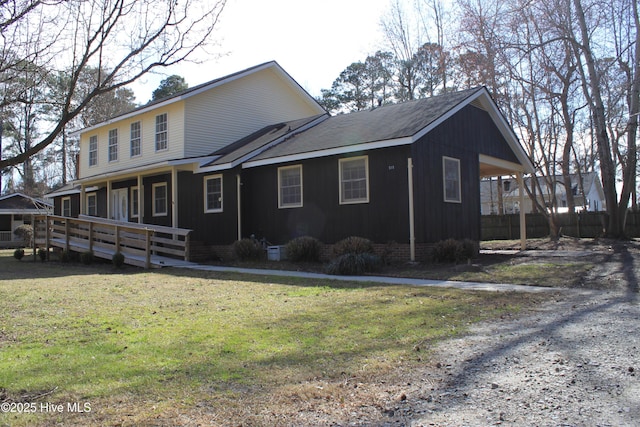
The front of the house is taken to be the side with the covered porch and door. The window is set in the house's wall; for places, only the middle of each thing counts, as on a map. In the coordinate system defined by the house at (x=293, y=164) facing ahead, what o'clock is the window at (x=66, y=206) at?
The window is roughly at 3 o'clock from the house.

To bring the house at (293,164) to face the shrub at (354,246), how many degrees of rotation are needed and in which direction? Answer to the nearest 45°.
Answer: approximately 90° to its left

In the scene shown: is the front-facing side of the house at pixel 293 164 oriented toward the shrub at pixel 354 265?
no

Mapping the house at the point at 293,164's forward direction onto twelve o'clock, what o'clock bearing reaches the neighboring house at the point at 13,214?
The neighboring house is roughly at 3 o'clock from the house.

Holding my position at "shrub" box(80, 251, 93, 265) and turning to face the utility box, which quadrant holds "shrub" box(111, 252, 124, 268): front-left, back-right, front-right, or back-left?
front-right

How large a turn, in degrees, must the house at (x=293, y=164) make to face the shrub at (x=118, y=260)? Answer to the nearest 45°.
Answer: approximately 45° to its right

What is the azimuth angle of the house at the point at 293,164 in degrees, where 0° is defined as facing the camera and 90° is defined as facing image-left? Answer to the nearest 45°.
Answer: approximately 45°
